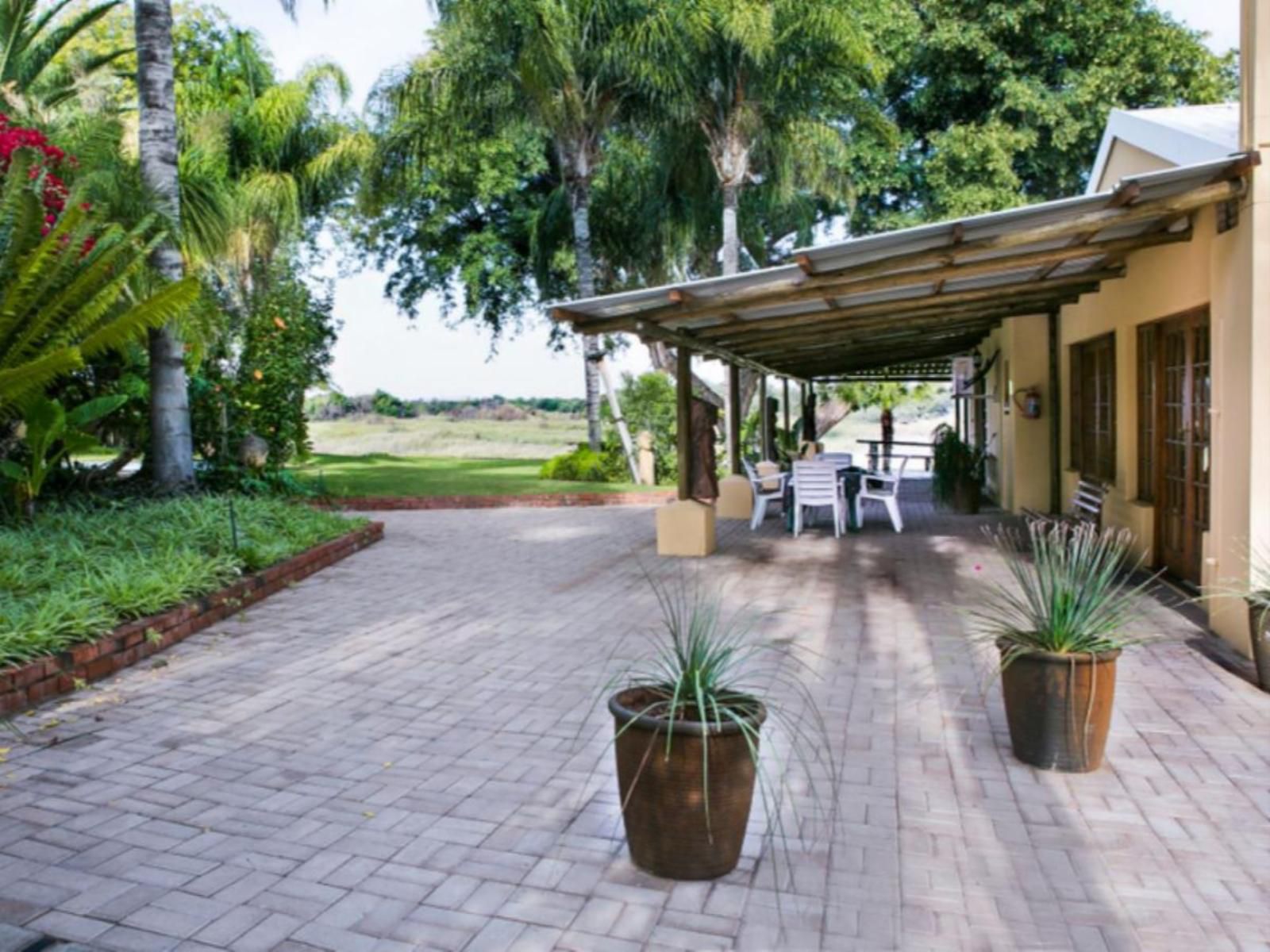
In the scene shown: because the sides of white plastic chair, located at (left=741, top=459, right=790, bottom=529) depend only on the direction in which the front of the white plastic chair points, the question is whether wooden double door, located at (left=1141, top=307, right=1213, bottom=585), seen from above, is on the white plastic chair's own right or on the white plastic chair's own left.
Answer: on the white plastic chair's own right

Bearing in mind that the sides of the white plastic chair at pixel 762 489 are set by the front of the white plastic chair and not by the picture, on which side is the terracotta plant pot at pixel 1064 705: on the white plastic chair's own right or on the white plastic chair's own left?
on the white plastic chair's own right

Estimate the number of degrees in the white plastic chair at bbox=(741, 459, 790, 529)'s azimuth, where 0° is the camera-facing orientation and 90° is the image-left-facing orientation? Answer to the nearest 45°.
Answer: approximately 270°

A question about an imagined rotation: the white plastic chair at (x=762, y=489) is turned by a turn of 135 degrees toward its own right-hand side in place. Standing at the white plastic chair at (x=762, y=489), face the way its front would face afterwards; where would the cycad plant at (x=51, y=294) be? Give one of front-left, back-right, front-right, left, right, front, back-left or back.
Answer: front

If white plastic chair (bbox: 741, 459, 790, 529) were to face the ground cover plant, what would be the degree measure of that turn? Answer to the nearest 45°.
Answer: approximately 135° to its right

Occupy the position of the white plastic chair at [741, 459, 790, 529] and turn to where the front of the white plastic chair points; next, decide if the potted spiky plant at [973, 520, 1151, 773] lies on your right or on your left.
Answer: on your right

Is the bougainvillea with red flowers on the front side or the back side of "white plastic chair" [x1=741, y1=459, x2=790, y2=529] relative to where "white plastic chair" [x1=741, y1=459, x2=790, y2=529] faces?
on the back side

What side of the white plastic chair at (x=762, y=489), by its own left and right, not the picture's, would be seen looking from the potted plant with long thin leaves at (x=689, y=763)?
right

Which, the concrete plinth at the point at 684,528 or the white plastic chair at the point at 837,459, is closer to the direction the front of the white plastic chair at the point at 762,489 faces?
the white plastic chair

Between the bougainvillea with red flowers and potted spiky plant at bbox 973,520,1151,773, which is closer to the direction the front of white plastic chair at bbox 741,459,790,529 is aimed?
the potted spiky plant

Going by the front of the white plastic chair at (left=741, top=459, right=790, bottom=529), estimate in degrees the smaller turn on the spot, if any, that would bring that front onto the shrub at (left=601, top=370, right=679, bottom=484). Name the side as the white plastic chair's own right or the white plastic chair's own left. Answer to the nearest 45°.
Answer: approximately 90° to the white plastic chair's own left

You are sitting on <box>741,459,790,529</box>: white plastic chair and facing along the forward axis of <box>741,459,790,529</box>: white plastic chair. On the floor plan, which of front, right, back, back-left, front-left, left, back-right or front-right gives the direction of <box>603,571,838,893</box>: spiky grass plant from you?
right
